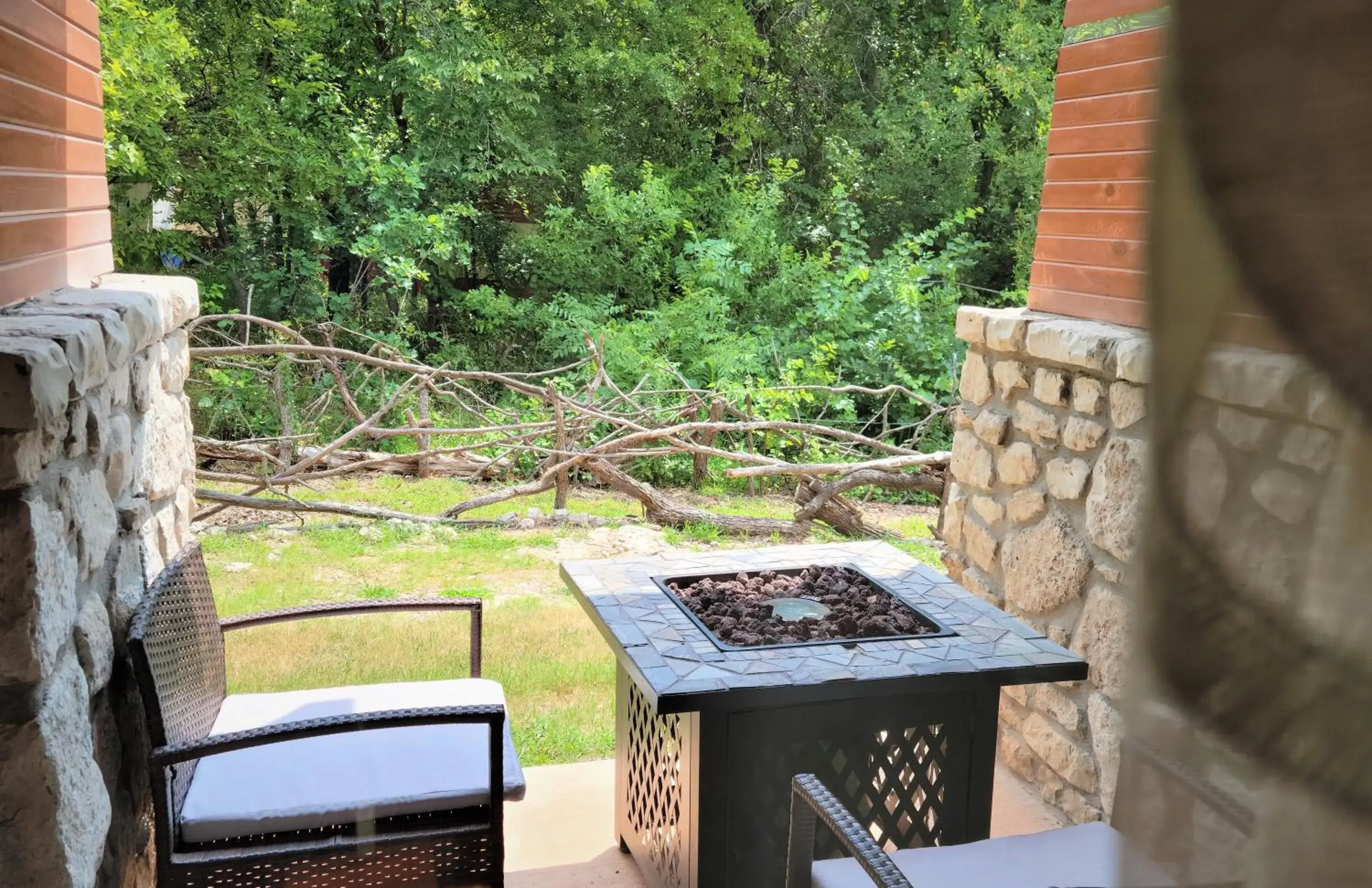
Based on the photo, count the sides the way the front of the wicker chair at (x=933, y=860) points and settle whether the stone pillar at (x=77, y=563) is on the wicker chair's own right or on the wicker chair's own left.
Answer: on the wicker chair's own left

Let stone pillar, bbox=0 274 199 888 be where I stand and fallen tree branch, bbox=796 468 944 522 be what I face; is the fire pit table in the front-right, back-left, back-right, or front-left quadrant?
front-right

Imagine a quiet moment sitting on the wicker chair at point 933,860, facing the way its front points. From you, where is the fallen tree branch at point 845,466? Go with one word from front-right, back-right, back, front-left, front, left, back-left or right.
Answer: front-right

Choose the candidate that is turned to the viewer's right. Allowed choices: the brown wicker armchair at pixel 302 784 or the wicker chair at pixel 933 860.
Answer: the brown wicker armchair

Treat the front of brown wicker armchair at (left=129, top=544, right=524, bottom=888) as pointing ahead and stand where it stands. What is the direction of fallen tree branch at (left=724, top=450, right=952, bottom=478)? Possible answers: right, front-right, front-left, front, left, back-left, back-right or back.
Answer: front-left

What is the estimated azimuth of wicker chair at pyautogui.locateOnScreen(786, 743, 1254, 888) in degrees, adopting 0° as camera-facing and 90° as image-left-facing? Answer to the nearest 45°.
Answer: approximately 135°

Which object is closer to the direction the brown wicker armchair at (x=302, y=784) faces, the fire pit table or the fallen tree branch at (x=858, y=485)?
the fire pit table

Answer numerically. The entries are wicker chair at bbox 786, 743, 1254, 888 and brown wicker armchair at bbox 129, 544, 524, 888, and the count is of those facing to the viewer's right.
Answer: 1

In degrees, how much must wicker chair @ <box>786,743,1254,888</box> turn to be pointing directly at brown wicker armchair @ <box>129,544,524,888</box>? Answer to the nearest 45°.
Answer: approximately 45° to its left

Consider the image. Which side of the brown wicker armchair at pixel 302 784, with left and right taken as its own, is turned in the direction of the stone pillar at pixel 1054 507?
front

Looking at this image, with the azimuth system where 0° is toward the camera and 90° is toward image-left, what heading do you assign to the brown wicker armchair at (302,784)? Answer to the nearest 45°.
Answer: approximately 270°

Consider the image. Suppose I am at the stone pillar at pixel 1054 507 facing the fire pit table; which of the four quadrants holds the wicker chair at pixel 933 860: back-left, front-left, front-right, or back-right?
front-left

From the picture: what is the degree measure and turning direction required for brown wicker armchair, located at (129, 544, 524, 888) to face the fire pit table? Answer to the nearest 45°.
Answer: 0° — it already faces it
